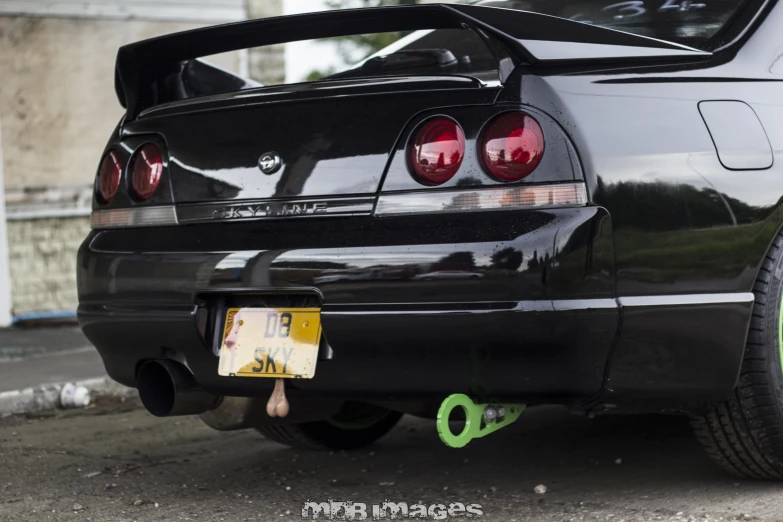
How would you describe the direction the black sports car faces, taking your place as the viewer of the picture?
facing away from the viewer and to the right of the viewer

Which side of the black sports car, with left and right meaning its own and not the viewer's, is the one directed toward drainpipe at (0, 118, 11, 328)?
left
